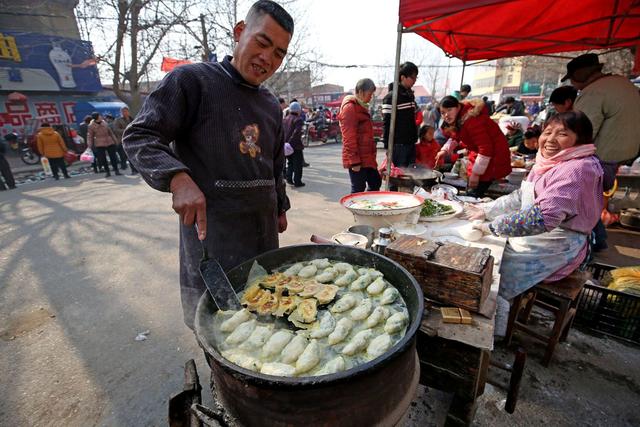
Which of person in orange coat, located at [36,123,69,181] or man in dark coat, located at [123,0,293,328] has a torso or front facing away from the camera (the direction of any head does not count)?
the person in orange coat

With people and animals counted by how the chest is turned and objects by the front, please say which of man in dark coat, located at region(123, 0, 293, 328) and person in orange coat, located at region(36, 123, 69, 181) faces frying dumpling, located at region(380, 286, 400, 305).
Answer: the man in dark coat

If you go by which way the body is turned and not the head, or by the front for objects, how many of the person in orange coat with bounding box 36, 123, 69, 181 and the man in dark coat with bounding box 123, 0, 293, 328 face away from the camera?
1

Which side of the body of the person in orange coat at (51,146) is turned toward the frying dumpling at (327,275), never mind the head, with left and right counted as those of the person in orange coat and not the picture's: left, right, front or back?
back

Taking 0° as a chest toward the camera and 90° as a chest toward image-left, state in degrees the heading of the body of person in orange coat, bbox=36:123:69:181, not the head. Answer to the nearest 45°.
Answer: approximately 180°

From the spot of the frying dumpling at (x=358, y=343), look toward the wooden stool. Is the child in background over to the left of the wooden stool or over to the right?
left

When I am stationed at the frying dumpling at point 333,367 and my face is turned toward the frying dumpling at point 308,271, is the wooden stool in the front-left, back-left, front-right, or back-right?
front-right

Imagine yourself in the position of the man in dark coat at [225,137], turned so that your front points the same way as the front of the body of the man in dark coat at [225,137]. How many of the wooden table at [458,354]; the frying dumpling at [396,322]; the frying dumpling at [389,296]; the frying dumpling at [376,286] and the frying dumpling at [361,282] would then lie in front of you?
5

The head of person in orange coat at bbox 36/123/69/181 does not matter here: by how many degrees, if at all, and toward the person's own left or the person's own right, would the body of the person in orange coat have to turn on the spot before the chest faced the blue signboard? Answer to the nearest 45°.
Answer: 0° — they already face it

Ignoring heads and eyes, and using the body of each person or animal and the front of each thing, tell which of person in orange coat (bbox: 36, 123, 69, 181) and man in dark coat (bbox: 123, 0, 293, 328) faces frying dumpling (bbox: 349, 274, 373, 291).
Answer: the man in dark coat

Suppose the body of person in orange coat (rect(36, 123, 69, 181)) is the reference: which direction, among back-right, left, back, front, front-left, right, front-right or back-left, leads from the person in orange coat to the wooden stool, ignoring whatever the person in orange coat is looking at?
back

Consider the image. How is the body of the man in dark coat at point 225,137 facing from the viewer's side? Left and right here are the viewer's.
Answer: facing the viewer and to the right of the viewer
